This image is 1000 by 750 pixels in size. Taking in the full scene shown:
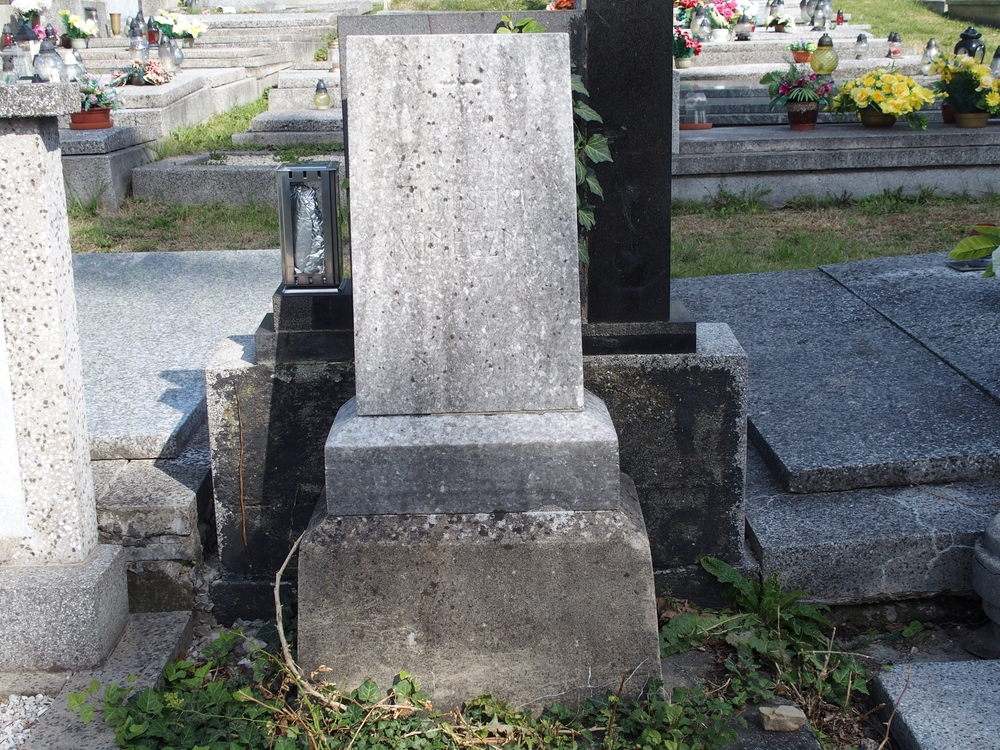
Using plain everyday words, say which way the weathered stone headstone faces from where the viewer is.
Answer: facing the viewer

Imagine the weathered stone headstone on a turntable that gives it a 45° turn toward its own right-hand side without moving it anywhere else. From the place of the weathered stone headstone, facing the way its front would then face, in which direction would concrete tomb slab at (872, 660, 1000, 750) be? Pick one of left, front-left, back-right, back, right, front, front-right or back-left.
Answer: back-left

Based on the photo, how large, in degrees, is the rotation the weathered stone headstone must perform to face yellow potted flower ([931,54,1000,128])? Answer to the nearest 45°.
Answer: approximately 135° to its left

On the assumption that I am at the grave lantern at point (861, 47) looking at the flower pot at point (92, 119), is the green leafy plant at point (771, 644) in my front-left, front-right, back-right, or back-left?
front-left

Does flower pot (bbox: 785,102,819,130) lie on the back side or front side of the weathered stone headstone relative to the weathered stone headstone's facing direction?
on the back side

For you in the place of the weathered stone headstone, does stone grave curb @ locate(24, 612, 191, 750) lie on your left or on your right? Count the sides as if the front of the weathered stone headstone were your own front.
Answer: on your right

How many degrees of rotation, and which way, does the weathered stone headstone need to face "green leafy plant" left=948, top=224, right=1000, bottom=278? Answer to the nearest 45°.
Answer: approximately 135° to its left

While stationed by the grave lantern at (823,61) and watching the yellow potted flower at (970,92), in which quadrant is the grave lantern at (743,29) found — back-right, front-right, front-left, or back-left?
back-left

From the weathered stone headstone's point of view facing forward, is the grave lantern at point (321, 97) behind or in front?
behind

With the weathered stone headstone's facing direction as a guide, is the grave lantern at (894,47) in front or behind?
behind

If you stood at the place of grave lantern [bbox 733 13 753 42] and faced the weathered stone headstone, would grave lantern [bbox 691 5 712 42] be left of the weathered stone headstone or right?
right
